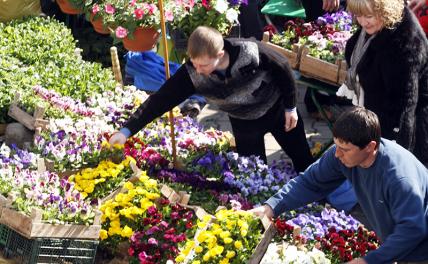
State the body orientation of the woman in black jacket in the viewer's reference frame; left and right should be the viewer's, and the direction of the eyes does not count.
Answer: facing the viewer and to the left of the viewer

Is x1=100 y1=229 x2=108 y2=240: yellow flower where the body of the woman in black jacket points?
yes

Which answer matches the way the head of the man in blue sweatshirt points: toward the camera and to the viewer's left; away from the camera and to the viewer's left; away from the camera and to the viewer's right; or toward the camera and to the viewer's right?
toward the camera and to the viewer's left

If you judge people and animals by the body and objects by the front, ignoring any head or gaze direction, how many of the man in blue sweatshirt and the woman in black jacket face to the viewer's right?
0

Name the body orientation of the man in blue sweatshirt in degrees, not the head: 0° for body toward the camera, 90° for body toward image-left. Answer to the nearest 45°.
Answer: approximately 45°

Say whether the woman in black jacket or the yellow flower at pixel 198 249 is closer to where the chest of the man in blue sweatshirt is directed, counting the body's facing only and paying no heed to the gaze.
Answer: the yellow flower

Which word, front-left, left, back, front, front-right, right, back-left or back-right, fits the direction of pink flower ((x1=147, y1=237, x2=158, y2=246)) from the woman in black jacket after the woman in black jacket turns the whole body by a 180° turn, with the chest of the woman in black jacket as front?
back

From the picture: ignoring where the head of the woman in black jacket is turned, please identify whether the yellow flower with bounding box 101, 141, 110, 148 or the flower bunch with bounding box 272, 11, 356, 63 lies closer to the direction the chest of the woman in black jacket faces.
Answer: the yellow flower

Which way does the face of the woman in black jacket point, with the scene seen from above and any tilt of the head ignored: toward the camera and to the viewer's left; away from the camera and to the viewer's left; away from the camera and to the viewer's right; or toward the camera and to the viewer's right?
toward the camera and to the viewer's left

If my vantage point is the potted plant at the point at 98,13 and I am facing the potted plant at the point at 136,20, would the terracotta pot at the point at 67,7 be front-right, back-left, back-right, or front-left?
back-left

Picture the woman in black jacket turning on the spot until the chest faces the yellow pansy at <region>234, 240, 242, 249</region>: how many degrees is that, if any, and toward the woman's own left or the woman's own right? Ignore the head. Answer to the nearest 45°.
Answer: approximately 45° to the woman's own left

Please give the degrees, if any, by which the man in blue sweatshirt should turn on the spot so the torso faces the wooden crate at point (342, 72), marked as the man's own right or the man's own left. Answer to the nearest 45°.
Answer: approximately 135° to the man's own right

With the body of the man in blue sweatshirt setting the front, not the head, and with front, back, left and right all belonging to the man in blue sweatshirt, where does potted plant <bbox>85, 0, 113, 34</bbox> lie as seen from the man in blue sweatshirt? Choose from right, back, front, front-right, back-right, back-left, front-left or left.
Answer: right

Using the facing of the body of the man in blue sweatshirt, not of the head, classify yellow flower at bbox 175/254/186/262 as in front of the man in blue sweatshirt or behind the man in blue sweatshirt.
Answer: in front

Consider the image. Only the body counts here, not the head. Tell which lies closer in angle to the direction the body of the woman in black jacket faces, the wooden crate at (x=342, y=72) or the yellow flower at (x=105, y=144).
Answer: the yellow flower

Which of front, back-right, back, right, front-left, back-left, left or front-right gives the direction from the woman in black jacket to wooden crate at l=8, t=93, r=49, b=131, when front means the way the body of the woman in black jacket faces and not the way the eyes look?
front-right
